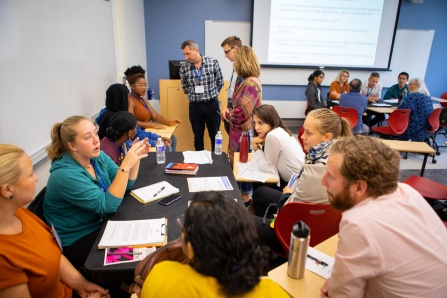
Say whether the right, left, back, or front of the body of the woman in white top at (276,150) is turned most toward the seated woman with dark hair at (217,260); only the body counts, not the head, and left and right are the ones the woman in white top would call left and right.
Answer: left

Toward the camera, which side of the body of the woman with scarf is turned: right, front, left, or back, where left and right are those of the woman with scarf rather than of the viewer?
left

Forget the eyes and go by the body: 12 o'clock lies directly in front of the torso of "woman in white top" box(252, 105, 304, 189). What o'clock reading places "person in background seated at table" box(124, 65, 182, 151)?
The person in background seated at table is roughly at 1 o'clock from the woman in white top.

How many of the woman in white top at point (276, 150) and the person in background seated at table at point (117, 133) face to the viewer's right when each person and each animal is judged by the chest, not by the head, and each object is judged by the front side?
1

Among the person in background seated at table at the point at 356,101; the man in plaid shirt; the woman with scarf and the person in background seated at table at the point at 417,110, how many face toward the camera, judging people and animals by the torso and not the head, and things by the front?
1

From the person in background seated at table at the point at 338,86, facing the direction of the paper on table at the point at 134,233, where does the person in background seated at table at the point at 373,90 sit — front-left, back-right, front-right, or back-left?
back-left

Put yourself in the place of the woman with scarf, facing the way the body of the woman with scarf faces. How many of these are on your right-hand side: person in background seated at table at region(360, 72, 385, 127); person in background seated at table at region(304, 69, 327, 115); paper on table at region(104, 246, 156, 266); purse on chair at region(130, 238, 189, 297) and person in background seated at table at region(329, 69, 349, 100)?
3

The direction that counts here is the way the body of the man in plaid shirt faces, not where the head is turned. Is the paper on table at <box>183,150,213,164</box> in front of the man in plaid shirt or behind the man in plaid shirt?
in front

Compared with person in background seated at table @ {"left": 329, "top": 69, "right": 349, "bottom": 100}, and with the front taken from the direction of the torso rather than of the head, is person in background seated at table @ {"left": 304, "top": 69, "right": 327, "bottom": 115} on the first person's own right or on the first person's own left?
on the first person's own right

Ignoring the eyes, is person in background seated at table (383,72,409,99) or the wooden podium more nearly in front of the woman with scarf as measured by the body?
the wooden podium

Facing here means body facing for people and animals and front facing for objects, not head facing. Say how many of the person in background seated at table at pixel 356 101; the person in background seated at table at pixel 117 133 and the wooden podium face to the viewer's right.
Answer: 1

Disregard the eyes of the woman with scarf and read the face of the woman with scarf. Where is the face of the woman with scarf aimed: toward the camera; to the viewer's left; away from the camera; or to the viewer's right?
to the viewer's left

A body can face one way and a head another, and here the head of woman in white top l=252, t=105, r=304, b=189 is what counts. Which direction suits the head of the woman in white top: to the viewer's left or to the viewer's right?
to the viewer's left

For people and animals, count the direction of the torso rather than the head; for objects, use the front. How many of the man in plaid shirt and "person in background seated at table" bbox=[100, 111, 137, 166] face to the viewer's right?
1

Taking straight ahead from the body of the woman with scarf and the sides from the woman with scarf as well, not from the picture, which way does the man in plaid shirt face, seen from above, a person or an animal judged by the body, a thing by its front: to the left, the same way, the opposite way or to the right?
to the left

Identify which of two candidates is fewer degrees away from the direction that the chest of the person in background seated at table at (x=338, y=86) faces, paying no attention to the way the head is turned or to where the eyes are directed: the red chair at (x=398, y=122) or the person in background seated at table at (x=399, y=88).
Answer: the red chair

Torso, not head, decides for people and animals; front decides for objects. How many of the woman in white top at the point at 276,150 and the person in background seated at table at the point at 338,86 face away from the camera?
0

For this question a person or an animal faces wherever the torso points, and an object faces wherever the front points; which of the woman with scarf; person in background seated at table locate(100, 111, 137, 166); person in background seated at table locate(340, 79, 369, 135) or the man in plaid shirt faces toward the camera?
the man in plaid shirt

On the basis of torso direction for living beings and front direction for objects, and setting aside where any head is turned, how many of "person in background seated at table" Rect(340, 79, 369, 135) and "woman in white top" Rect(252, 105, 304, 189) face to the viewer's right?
0

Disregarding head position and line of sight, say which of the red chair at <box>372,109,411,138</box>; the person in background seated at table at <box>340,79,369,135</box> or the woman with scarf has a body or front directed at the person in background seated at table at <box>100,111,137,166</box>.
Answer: the woman with scarf
